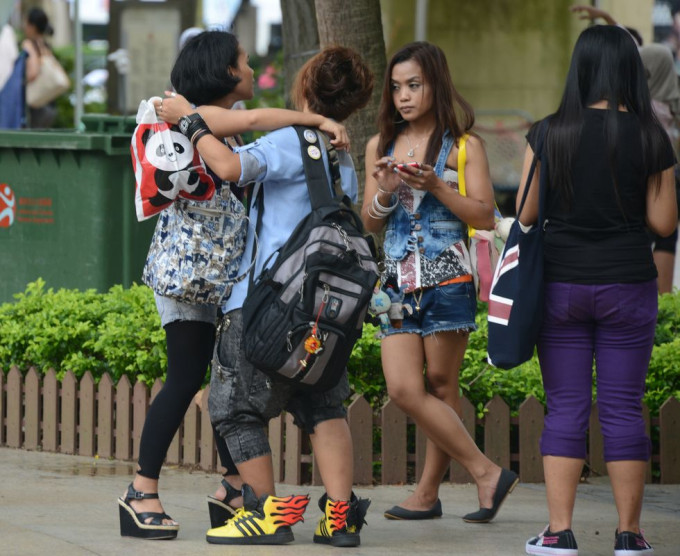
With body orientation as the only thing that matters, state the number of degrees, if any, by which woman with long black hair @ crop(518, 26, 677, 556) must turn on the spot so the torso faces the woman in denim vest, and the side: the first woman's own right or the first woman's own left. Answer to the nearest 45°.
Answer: approximately 45° to the first woman's own left

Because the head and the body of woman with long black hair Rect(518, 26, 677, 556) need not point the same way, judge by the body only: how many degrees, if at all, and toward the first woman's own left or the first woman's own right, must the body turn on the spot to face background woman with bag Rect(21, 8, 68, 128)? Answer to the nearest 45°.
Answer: approximately 45° to the first woman's own left

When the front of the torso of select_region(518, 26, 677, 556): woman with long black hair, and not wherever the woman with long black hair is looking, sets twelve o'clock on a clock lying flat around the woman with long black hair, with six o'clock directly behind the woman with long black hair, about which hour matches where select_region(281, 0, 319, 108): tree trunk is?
The tree trunk is roughly at 11 o'clock from the woman with long black hair.

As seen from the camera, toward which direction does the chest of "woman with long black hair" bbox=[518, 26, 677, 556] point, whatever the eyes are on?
away from the camera

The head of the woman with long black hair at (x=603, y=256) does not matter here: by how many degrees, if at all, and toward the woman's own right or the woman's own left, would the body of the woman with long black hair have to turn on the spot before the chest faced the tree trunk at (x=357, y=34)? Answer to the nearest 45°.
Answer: approximately 45° to the woman's own left

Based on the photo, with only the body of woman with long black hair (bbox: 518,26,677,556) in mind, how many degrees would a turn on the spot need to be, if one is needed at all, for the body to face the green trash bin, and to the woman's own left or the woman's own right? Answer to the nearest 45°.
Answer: approximately 45° to the woman's own left

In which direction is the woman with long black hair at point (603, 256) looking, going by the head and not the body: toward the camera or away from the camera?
away from the camera

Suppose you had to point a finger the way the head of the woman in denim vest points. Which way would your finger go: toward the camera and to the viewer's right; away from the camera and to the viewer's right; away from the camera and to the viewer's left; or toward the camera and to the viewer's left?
toward the camera and to the viewer's left

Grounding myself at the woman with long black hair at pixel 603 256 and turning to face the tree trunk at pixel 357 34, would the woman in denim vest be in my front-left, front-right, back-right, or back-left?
front-left
